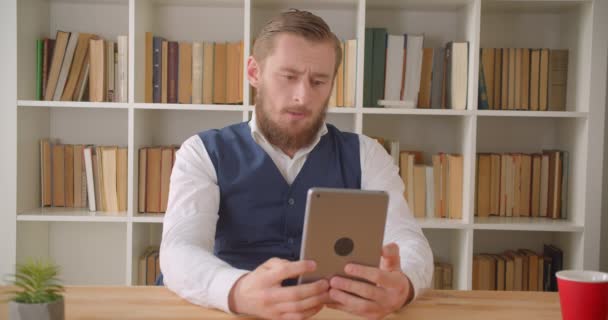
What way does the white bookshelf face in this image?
toward the camera

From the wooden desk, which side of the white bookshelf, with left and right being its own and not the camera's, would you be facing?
front

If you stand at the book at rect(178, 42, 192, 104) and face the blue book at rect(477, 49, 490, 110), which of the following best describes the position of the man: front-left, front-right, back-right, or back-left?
front-right

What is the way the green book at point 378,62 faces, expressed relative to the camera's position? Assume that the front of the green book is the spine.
facing the viewer

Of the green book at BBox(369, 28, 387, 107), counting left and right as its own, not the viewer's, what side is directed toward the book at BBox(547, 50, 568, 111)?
left

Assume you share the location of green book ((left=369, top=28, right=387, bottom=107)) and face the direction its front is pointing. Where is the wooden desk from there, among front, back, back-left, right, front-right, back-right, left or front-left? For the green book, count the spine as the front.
front

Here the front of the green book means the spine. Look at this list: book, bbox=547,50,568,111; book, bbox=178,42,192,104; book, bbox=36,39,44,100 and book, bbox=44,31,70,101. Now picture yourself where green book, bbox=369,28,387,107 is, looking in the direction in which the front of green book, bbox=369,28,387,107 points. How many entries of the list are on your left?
1

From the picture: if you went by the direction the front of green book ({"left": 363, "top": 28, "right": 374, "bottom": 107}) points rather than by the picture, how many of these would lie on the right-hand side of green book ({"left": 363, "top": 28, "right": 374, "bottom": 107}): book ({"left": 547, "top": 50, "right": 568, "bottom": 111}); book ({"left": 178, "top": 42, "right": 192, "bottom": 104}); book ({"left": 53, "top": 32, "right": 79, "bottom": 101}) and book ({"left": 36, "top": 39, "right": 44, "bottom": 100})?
3

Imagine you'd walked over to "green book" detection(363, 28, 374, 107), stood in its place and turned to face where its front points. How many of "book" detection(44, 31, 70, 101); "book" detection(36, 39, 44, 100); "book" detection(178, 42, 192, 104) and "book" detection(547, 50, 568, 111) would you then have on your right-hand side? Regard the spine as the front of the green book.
3

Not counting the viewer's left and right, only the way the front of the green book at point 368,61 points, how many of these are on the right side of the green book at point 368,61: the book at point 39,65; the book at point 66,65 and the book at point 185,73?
3

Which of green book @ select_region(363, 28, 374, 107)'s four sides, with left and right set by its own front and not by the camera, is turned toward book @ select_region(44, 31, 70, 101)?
right

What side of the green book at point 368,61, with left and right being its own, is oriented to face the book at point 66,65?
right

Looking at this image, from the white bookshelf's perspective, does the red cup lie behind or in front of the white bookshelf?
in front

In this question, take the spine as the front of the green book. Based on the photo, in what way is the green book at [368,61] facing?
toward the camera
